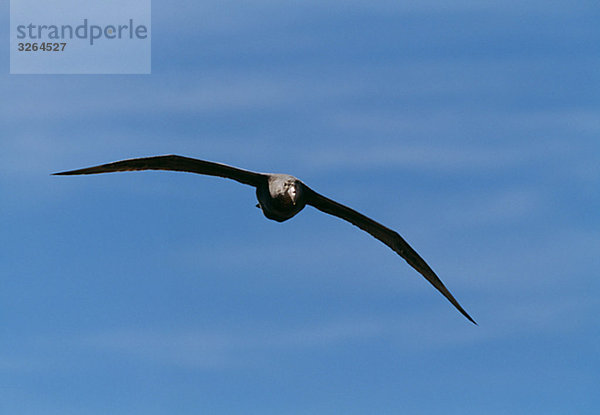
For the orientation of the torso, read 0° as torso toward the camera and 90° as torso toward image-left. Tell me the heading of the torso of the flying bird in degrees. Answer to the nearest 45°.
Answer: approximately 0°
